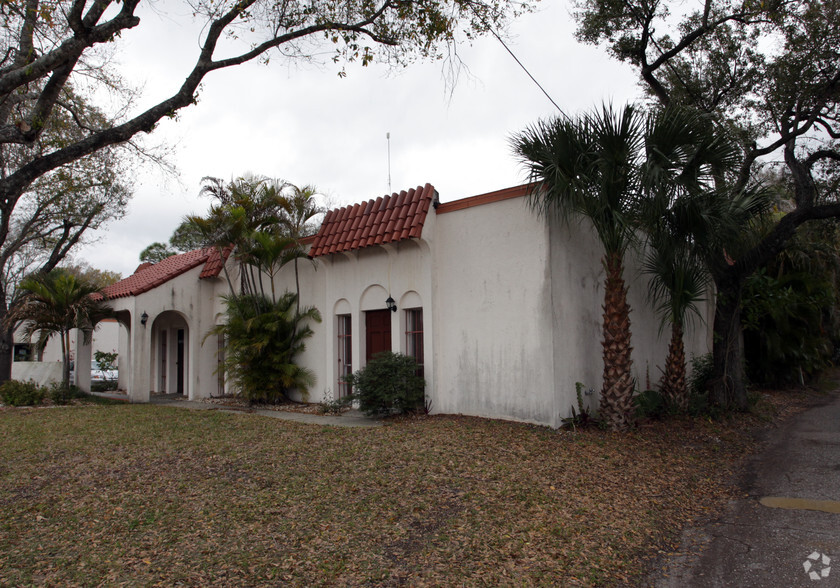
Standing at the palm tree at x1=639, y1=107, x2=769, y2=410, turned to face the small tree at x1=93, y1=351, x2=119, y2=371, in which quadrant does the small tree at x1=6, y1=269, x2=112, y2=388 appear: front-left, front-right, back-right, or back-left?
front-left

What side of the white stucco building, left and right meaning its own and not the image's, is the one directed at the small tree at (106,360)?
right

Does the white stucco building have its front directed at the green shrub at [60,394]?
no

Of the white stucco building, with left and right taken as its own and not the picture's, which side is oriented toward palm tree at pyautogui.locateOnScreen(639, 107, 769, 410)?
left

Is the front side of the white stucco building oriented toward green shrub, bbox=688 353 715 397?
no

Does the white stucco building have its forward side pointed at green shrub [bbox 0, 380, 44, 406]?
no

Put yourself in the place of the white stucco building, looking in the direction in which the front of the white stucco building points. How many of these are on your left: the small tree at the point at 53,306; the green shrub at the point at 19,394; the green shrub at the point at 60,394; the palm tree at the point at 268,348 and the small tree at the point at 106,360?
0

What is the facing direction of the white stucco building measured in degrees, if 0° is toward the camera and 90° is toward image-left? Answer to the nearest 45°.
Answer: approximately 45°
